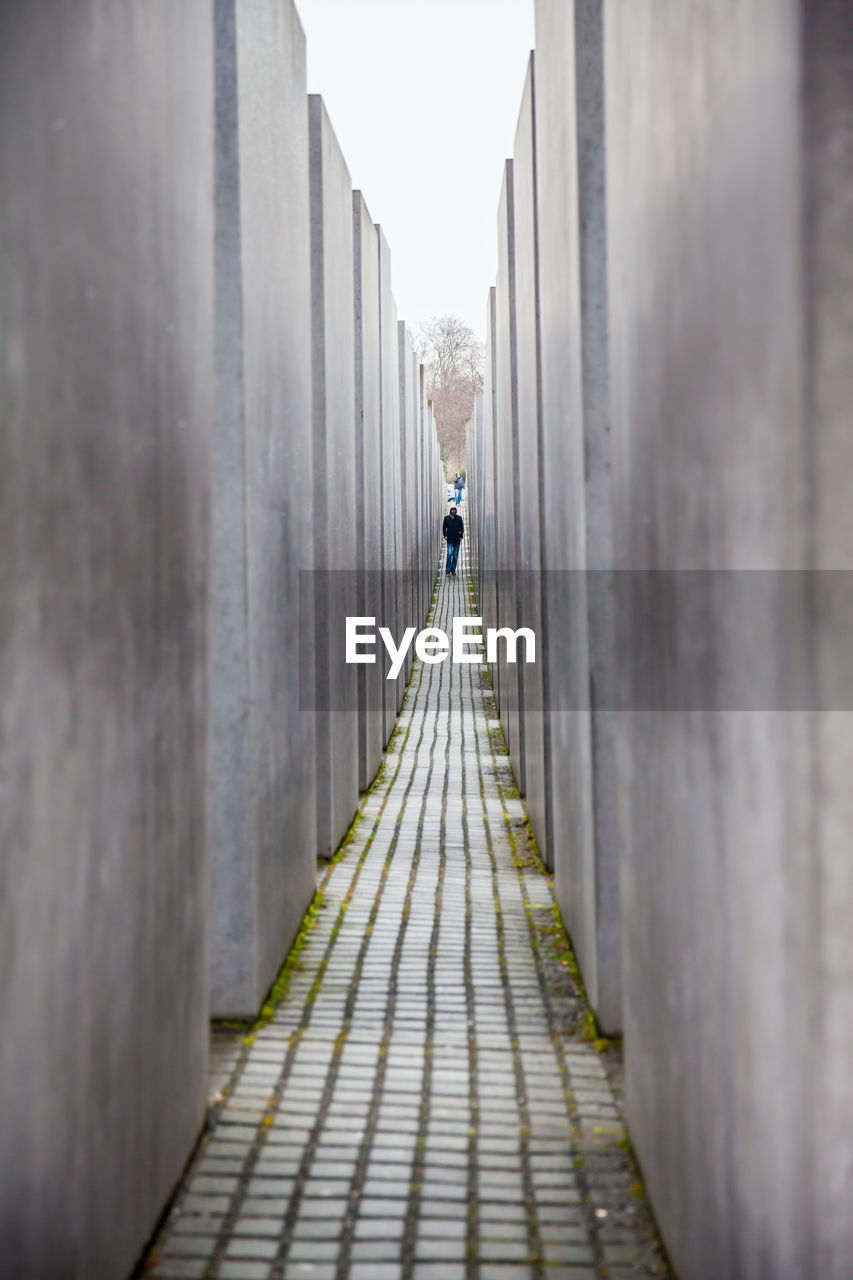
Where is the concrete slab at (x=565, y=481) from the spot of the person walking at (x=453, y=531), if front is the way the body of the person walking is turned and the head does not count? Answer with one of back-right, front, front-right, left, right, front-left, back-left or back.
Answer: front

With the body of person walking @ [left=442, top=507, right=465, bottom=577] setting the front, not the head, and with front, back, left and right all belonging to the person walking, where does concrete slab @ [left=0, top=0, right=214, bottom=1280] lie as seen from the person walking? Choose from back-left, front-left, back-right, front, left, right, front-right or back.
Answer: front

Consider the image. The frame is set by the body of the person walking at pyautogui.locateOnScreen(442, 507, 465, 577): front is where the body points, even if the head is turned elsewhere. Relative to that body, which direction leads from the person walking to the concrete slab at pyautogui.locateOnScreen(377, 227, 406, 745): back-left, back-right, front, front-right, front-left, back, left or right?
front

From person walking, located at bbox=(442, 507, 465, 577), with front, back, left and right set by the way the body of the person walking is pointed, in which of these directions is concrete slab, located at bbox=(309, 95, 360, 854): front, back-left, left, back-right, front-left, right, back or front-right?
front

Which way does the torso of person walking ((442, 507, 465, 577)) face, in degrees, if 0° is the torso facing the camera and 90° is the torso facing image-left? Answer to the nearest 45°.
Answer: approximately 0°

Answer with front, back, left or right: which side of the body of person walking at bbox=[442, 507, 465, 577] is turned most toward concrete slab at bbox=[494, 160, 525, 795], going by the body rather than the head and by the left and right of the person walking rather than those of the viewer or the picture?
front

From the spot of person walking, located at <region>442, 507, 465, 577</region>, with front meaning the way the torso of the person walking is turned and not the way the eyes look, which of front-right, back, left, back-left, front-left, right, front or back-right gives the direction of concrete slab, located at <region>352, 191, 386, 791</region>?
front

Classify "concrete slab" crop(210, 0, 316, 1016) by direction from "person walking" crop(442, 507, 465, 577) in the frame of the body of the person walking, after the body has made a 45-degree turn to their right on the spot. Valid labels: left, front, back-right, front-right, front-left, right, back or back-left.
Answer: front-left

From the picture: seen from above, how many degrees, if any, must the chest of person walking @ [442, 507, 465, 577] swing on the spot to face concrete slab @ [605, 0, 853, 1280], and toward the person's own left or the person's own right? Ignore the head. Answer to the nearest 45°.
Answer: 0° — they already face it

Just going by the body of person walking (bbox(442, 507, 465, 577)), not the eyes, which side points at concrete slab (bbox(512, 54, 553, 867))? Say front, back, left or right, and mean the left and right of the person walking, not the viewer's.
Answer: front
